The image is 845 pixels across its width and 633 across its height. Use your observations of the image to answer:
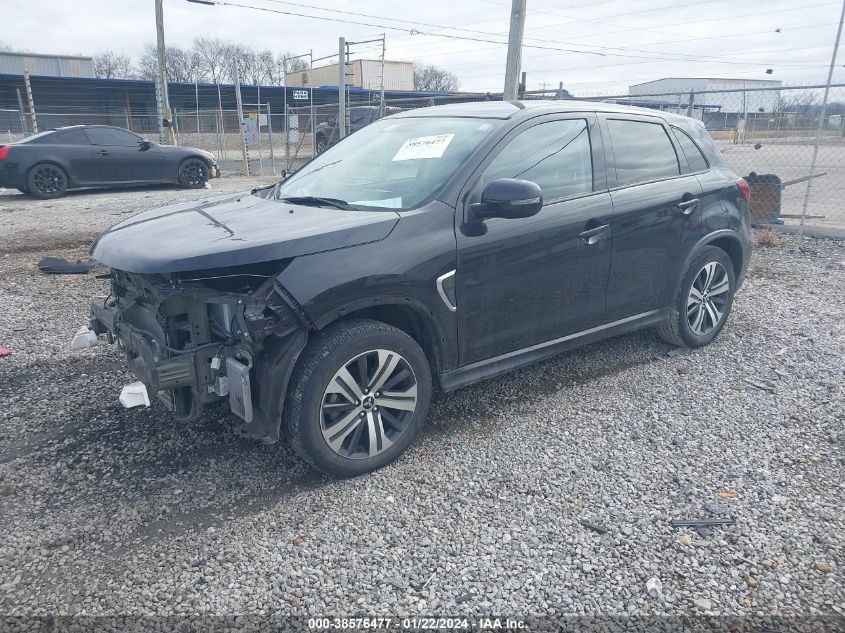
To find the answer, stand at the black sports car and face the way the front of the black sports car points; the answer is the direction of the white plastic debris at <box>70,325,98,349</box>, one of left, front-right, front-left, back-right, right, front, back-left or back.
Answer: right

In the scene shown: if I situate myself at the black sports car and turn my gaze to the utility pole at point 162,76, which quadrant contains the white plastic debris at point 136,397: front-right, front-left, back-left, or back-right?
back-right

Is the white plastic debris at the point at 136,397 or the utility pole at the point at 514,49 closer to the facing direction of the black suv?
the white plastic debris

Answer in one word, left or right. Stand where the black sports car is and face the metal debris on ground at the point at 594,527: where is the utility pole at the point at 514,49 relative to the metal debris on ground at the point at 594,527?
left

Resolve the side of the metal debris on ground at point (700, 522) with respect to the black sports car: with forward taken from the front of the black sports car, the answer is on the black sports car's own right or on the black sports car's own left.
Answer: on the black sports car's own right

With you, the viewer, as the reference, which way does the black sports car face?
facing to the right of the viewer

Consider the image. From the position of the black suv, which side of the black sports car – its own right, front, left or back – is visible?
right

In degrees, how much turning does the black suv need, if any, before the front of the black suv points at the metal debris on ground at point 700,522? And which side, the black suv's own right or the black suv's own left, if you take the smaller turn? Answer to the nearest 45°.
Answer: approximately 90° to the black suv's own left

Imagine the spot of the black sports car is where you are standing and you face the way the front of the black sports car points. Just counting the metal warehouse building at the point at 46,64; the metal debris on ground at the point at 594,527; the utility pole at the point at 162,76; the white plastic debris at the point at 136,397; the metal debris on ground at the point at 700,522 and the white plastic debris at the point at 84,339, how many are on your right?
4

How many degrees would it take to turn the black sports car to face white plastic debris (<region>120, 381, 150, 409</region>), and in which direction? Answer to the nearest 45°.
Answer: approximately 90° to its right

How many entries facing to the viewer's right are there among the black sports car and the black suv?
1

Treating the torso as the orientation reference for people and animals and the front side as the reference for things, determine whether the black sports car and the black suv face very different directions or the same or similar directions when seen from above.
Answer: very different directions

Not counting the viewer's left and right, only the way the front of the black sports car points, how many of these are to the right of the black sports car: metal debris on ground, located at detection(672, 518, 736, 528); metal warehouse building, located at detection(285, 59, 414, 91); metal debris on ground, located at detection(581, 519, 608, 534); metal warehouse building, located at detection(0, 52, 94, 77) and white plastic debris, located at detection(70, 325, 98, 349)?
3

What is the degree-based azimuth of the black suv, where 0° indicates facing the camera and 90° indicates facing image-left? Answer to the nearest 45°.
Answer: approximately 45°
